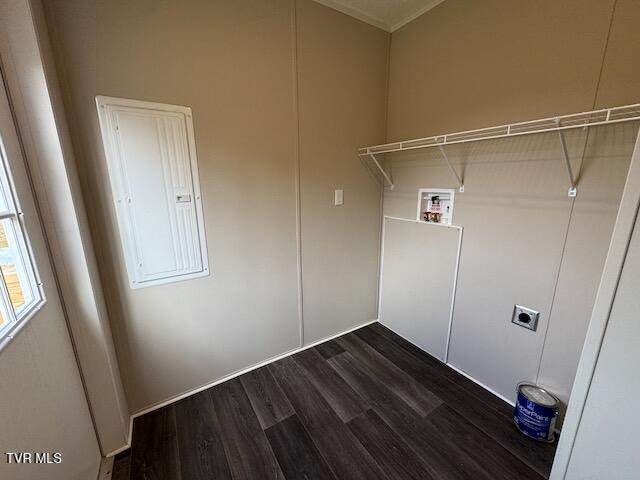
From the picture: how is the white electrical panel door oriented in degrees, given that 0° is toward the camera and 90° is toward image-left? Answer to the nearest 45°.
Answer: approximately 0°

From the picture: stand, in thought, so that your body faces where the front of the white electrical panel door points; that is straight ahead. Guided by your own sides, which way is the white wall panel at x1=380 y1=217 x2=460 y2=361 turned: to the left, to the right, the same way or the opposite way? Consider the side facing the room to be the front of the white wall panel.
to the right

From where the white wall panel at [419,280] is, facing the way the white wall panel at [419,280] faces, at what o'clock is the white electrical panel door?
The white electrical panel door is roughly at 12 o'clock from the white wall panel.

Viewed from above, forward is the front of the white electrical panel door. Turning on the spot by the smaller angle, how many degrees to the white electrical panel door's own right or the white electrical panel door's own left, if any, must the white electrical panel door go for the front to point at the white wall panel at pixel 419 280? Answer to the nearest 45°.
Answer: approximately 90° to the white electrical panel door's own left

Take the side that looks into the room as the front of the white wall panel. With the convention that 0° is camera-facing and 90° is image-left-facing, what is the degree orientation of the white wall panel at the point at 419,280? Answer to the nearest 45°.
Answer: approximately 45°

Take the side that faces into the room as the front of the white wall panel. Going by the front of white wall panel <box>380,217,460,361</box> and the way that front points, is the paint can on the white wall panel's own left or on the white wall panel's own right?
on the white wall panel's own left
